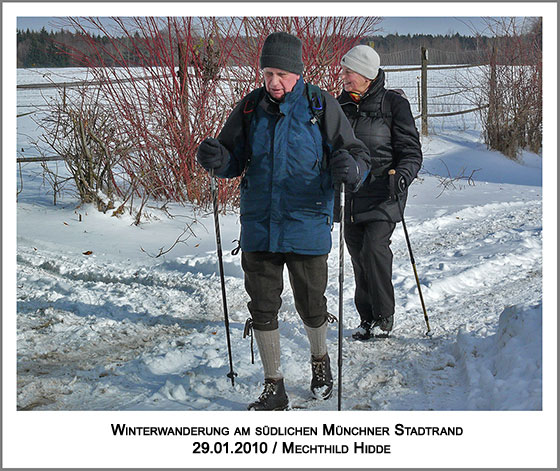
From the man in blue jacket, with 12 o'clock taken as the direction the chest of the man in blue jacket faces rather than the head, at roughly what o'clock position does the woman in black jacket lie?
The woman in black jacket is roughly at 7 o'clock from the man in blue jacket.

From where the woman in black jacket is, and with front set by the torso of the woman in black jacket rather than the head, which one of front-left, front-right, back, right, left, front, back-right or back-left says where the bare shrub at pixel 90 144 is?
right

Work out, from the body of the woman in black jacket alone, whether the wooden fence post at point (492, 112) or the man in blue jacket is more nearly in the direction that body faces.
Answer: the man in blue jacket

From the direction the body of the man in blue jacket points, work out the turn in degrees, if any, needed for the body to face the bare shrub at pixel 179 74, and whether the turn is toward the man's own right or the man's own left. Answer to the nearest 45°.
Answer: approximately 180°

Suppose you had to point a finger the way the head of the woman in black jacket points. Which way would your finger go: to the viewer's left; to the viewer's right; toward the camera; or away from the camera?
to the viewer's left

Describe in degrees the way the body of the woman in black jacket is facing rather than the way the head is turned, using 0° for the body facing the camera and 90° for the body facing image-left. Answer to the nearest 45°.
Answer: approximately 45°

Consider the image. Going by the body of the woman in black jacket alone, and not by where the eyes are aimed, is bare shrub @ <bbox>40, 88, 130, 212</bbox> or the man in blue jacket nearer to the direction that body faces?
the man in blue jacket

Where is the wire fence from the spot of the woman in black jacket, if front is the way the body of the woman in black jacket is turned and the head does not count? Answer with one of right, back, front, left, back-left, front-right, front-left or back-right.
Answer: back-right

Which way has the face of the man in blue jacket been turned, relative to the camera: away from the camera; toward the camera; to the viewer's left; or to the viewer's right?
toward the camera

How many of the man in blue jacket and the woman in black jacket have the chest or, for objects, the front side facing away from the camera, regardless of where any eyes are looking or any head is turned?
0

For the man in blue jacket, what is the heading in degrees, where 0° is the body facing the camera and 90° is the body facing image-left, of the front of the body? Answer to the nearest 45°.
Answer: approximately 0°

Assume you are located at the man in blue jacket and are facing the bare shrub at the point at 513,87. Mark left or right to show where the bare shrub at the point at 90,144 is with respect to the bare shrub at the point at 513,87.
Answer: left
